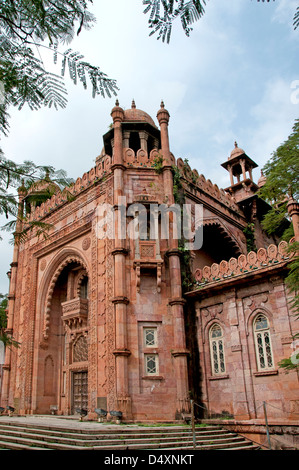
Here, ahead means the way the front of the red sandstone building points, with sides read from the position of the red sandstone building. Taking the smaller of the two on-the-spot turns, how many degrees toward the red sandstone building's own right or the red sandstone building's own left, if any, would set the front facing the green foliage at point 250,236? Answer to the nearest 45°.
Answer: approximately 180°

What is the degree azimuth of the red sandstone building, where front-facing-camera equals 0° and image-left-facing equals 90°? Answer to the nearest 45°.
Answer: approximately 45°

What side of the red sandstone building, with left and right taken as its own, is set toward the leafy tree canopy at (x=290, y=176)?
left

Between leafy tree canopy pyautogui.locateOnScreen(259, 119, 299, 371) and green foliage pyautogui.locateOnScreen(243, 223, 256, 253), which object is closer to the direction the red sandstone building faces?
the leafy tree canopy
